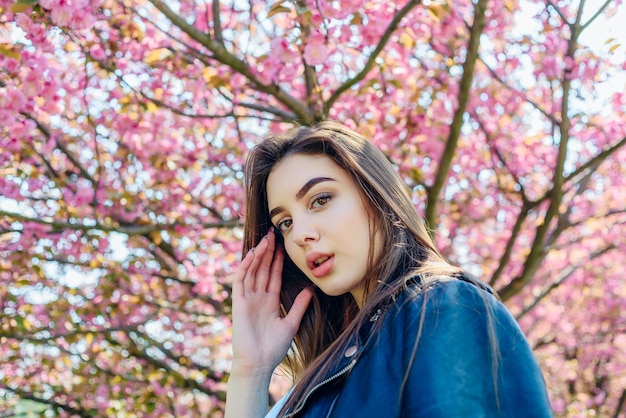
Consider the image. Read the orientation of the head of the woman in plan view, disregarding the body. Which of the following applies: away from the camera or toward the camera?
toward the camera

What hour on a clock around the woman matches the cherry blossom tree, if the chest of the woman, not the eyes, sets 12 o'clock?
The cherry blossom tree is roughly at 4 o'clock from the woman.

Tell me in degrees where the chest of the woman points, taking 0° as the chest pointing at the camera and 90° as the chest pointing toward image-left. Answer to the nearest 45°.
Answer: approximately 45°
